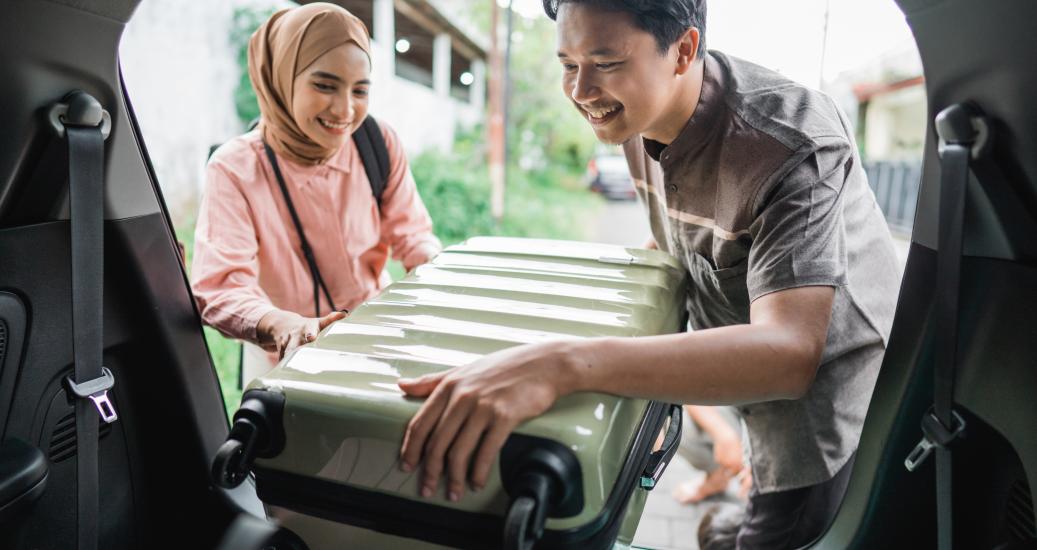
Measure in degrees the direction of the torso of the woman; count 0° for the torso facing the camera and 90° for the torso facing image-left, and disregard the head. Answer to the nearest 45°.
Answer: approximately 315°

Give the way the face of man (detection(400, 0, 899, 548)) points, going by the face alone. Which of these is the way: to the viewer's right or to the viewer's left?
to the viewer's left

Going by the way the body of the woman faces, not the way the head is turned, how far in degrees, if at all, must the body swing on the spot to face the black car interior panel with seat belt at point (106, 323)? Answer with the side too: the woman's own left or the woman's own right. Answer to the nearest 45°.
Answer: approximately 90° to the woman's own right

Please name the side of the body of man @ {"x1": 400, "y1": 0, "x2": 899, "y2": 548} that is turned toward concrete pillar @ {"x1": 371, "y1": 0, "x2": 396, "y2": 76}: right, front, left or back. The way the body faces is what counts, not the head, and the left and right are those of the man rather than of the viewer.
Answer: right

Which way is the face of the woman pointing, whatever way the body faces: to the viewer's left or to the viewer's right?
to the viewer's right

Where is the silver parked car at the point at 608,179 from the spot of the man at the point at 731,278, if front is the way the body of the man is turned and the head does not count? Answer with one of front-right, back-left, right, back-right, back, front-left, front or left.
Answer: back-right

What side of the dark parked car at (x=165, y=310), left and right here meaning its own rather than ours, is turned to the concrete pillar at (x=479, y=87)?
back

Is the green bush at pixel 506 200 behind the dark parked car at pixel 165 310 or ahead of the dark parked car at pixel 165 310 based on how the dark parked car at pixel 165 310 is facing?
behind

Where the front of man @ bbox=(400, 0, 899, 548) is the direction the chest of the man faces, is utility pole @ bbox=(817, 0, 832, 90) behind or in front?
behind
